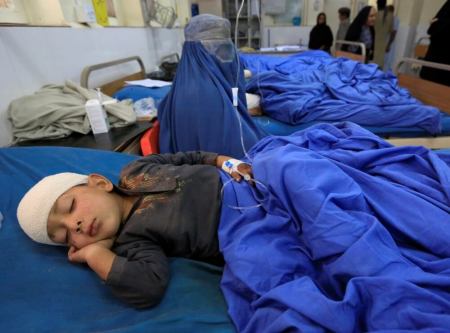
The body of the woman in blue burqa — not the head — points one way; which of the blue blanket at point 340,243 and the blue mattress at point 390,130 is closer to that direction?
the blue blanket

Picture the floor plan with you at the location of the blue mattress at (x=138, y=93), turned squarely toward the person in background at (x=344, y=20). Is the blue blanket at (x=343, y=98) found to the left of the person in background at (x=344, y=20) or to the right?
right

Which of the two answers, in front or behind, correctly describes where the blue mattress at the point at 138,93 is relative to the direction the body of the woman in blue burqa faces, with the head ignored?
behind

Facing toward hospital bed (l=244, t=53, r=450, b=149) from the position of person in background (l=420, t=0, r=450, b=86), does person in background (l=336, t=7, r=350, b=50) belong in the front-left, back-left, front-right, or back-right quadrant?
back-right

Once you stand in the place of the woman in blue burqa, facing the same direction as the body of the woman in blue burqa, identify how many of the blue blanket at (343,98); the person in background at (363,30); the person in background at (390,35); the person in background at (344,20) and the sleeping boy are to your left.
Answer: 4

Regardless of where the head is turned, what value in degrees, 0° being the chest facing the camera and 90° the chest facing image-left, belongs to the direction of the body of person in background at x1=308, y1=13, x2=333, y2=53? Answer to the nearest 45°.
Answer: approximately 0°

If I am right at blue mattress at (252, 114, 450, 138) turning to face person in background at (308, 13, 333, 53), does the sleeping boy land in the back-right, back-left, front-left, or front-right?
back-left

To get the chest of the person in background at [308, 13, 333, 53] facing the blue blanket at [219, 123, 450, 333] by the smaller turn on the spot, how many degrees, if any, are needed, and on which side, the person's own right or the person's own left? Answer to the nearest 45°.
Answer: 0° — they already face it

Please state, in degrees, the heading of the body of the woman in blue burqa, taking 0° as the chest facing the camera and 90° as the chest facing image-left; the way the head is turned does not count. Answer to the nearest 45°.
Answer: approximately 315°
